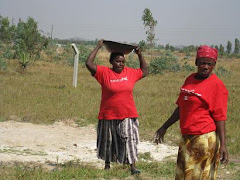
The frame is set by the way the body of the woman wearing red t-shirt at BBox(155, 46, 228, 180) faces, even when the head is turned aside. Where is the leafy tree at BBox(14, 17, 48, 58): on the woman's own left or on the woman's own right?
on the woman's own right

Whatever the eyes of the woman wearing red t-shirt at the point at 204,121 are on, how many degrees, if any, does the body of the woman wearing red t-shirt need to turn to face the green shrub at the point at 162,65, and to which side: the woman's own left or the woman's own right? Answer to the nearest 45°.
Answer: approximately 135° to the woman's own right

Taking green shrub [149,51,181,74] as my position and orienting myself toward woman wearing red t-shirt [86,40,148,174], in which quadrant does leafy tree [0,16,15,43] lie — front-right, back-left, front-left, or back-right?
back-right

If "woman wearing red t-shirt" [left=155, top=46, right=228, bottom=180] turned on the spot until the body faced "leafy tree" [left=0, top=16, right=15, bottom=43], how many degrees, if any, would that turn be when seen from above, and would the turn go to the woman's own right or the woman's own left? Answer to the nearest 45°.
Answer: approximately 90° to the woman's own right

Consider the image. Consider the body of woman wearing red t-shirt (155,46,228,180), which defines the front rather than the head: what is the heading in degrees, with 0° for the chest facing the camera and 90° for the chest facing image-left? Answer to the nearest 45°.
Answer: approximately 45°
